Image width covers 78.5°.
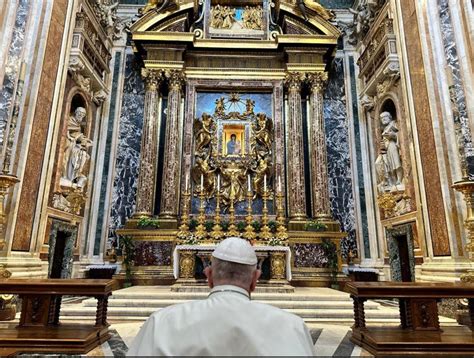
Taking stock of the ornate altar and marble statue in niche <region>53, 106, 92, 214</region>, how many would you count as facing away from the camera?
0

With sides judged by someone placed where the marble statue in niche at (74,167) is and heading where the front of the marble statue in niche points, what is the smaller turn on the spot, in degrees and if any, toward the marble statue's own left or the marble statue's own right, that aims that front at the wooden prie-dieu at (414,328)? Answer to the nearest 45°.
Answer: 0° — it already faces it

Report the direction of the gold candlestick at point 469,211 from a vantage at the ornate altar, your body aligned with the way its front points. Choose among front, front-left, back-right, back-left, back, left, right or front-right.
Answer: front-left

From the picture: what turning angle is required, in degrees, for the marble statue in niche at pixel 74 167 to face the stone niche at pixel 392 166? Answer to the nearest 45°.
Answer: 0° — it already faces it

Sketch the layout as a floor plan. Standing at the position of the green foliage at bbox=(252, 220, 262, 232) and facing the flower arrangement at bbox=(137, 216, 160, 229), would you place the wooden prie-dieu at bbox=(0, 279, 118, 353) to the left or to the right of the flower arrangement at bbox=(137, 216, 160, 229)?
left

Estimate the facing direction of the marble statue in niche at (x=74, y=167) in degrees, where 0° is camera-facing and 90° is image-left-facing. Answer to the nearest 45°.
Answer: approximately 315°

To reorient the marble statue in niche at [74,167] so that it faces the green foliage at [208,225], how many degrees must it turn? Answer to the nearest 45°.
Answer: approximately 45° to its left

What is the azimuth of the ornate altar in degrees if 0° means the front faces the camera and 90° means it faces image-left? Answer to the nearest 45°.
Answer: approximately 0°

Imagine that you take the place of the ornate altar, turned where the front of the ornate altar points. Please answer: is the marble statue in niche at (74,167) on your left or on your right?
on your right

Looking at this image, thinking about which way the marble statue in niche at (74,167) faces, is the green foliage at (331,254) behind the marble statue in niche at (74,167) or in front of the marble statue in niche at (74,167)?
in front

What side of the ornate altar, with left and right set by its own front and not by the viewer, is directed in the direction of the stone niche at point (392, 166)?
left

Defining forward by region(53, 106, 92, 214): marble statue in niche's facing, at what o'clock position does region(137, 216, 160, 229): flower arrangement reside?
The flower arrangement is roughly at 11 o'clock from the marble statue in niche.

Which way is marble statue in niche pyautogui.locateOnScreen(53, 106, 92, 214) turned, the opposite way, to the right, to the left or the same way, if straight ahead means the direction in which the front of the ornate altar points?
to the left

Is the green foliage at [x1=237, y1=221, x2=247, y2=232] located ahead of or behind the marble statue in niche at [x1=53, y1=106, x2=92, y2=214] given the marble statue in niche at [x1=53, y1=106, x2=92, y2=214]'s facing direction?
ahead
